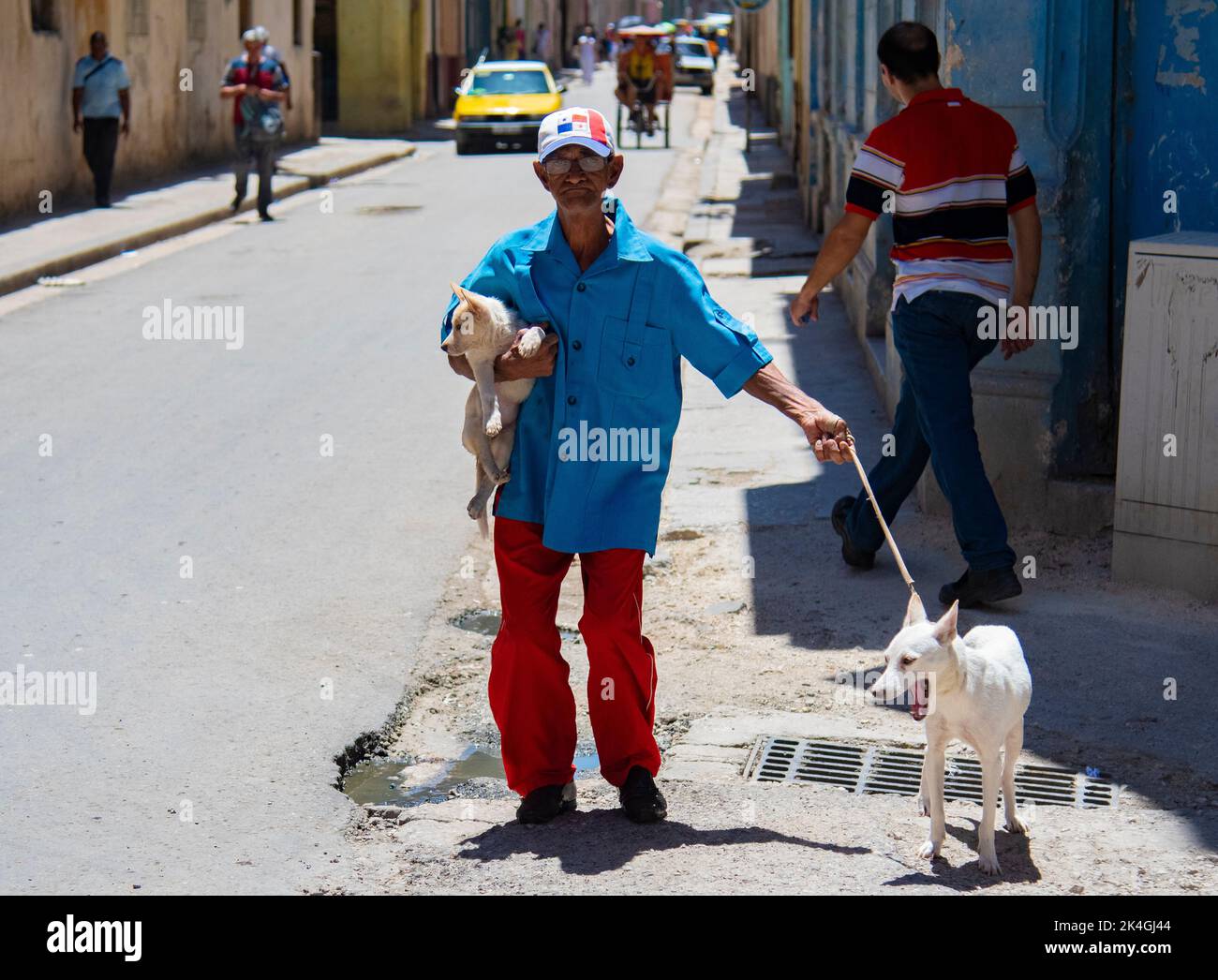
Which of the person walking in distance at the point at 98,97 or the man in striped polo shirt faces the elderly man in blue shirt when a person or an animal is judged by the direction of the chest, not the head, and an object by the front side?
the person walking in distance

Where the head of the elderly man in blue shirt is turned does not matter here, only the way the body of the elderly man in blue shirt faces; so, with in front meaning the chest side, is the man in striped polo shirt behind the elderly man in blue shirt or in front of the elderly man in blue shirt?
behind

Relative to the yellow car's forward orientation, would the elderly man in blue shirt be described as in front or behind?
in front

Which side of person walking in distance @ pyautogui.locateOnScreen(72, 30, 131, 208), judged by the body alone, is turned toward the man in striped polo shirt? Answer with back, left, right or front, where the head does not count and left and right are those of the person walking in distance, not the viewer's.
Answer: front

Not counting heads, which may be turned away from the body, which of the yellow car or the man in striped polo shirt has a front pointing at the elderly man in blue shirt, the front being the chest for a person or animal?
the yellow car

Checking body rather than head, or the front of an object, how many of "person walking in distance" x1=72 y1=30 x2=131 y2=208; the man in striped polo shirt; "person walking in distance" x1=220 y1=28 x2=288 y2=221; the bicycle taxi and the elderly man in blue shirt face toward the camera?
4

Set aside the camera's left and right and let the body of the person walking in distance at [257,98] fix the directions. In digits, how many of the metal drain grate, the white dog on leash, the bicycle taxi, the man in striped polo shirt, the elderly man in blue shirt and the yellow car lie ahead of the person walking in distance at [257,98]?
4

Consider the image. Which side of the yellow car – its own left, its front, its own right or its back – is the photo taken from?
front

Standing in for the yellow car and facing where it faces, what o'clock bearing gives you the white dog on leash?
The white dog on leash is roughly at 12 o'clock from the yellow car.
